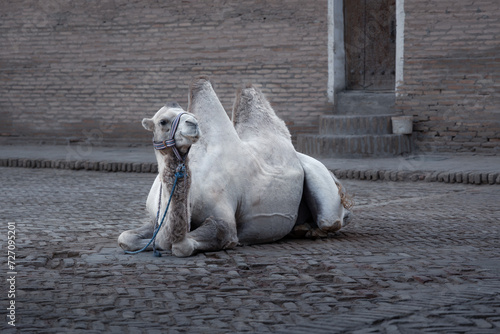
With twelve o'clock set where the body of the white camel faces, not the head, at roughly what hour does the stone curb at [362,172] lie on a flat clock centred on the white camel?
The stone curb is roughly at 5 o'clock from the white camel.

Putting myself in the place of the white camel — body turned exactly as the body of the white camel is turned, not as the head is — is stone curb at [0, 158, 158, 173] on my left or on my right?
on my right

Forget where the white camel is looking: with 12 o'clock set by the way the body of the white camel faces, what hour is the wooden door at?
The wooden door is roughly at 5 o'clock from the white camel.

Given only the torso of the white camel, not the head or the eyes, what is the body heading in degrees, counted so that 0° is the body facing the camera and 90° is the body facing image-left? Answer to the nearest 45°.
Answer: approximately 45°
